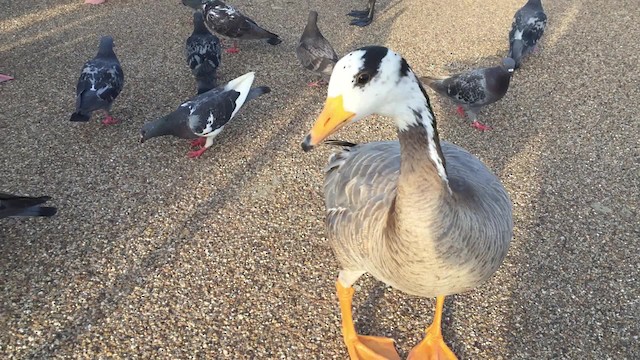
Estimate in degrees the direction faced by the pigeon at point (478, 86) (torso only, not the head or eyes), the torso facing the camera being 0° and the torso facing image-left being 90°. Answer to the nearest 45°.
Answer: approximately 270°

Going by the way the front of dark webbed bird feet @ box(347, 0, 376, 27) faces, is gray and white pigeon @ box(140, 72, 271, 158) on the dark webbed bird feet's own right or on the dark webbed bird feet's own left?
on the dark webbed bird feet's own left

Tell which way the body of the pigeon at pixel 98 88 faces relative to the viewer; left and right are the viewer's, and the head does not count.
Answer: facing away from the viewer and to the right of the viewer

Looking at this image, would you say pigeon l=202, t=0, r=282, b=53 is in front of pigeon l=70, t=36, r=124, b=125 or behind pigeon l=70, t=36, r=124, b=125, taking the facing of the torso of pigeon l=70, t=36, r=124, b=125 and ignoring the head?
in front

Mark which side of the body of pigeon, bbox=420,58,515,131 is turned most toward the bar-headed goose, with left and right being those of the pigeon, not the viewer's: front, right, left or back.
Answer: right

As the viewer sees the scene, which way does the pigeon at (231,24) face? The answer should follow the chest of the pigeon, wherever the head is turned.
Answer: to the viewer's left

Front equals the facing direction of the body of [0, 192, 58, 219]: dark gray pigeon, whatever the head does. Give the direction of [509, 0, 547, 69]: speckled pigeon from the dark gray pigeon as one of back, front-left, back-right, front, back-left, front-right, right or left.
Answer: back

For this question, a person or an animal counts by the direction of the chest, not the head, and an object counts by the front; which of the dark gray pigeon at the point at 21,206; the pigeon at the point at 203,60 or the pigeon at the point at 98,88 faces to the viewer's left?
the dark gray pigeon

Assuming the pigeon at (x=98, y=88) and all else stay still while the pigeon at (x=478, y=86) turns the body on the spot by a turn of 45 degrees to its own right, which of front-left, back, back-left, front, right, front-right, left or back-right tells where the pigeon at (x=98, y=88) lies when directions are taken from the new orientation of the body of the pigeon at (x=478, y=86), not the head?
back-right

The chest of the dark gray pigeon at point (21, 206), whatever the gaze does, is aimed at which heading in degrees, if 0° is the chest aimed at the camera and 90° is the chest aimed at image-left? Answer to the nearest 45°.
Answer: approximately 90°
